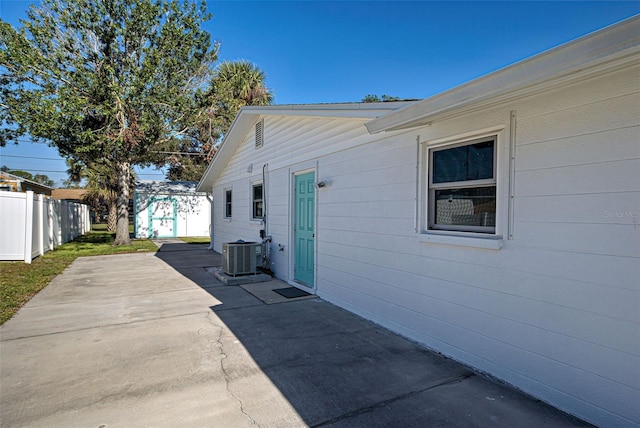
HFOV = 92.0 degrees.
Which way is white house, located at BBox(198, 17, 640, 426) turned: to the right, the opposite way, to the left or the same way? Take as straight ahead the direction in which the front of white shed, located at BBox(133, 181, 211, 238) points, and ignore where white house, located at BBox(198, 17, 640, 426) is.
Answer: to the right

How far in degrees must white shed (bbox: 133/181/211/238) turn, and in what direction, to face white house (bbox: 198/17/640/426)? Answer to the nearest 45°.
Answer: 0° — it already faces it

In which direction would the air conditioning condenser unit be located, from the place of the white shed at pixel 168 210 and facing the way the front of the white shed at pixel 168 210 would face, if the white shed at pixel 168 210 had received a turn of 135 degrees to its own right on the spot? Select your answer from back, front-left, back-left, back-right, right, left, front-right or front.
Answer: back-left

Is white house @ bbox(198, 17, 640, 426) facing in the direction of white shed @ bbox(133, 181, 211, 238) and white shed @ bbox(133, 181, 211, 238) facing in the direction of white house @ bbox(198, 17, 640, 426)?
no

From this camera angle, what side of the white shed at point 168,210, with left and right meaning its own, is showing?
front

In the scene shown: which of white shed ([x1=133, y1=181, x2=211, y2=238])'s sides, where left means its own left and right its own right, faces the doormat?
front

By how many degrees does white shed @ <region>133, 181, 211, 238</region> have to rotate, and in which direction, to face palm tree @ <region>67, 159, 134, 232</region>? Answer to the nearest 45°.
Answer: approximately 135° to its right

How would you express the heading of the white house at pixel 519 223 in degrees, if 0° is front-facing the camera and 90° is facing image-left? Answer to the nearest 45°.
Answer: approximately 45°

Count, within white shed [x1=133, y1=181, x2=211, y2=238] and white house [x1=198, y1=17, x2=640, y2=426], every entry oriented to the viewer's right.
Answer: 0
